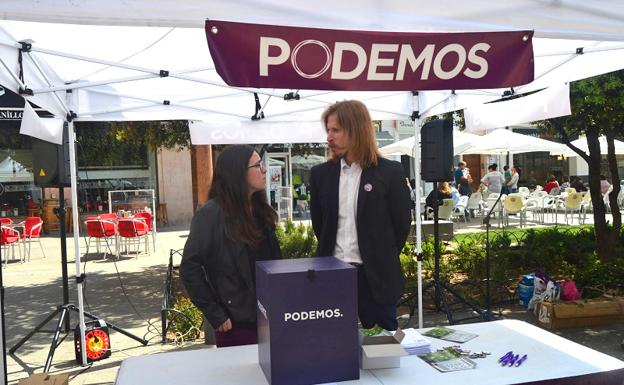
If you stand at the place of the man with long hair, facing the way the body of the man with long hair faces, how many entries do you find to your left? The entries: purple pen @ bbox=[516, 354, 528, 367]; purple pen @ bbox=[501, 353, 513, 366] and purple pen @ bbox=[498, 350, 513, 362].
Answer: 3

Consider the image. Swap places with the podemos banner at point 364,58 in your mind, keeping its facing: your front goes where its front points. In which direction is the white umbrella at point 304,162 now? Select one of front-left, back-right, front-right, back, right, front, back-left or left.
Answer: back

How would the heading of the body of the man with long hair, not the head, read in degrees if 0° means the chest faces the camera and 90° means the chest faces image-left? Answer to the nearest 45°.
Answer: approximately 45°

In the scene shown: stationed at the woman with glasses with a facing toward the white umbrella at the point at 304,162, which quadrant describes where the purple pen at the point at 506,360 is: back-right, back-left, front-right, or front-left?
back-right

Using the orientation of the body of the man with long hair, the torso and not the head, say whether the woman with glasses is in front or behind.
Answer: in front

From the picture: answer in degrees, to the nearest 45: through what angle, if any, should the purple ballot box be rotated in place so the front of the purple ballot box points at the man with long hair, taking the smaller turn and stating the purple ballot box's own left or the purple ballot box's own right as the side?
approximately 180°

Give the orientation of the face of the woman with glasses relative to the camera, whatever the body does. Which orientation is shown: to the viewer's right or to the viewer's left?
to the viewer's right

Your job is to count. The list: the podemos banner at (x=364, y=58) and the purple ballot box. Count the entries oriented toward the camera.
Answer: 2

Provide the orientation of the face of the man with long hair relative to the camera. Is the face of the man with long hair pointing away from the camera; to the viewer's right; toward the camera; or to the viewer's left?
to the viewer's left

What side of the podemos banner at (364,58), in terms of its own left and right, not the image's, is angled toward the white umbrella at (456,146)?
back
